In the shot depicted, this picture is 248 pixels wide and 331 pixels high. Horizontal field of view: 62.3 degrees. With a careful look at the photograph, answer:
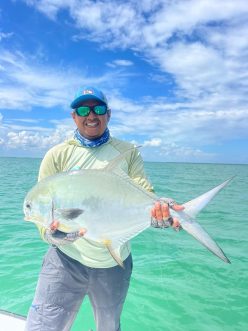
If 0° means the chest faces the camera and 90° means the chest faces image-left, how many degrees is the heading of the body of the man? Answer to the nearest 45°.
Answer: approximately 0°
